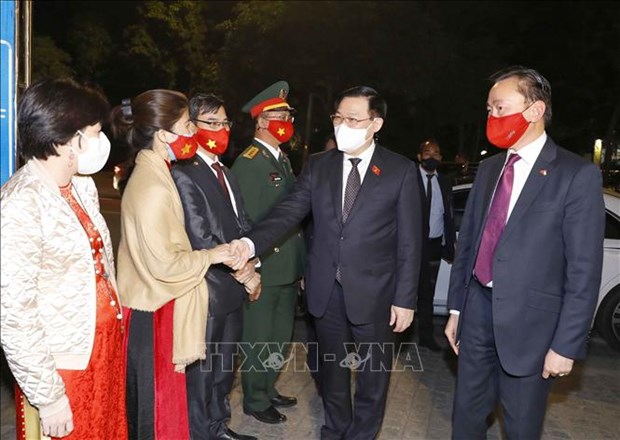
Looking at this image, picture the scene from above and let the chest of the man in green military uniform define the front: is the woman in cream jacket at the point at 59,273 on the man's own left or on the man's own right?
on the man's own right

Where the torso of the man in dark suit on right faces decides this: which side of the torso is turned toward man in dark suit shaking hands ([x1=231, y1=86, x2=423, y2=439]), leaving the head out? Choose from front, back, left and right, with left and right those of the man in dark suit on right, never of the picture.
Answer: right

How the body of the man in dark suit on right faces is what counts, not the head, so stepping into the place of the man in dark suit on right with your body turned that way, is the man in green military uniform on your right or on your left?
on your right

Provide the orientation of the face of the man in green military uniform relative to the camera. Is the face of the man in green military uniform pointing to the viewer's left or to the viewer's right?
to the viewer's right

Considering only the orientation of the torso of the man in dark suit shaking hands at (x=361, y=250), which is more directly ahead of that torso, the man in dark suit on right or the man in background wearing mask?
the man in dark suit on right

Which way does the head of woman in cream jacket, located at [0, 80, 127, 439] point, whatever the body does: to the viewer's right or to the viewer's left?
to the viewer's right

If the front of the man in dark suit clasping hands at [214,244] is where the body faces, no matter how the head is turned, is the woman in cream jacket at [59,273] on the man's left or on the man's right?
on the man's right

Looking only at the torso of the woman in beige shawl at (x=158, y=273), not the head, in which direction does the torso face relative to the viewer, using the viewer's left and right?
facing to the right of the viewer

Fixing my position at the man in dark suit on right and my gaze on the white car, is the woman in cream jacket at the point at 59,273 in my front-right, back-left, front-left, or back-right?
back-left

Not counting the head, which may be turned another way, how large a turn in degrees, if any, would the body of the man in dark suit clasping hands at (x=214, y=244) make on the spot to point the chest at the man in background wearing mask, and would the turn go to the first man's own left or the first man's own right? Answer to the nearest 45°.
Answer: approximately 90° to the first man's own left
